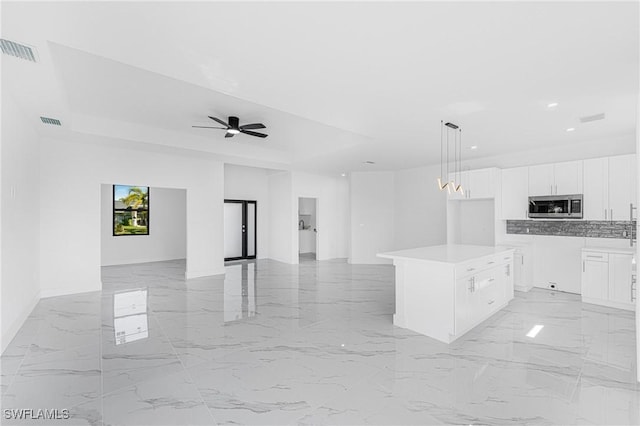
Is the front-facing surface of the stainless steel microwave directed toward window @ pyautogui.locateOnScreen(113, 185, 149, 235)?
no

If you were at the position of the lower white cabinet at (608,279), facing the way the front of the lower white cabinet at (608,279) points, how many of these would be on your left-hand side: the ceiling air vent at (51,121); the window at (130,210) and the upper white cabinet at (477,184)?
0

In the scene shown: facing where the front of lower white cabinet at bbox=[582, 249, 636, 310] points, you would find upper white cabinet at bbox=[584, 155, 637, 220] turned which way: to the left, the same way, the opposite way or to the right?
the same way

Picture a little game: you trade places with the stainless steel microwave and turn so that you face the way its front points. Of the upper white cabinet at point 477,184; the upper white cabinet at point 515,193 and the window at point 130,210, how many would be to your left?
0

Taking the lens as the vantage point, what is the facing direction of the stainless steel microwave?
facing the viewer

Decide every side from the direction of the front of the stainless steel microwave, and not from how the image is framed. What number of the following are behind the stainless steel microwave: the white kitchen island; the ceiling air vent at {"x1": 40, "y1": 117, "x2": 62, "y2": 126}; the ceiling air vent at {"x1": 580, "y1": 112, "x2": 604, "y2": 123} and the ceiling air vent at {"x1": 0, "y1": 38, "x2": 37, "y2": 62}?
0

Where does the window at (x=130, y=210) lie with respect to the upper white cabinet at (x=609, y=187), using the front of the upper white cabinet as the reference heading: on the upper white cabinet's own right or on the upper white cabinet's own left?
on the upper white cabinet's own right

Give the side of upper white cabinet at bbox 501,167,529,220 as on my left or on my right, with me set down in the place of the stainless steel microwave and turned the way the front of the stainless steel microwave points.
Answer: on my right

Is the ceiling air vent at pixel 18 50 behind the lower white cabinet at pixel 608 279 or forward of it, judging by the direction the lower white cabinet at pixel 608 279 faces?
forward

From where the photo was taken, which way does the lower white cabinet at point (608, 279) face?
toward the camera

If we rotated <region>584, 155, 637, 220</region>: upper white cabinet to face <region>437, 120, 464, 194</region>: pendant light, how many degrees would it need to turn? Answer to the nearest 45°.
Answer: approximately 90° to its right

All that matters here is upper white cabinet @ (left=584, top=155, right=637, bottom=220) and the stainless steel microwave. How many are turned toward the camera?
2

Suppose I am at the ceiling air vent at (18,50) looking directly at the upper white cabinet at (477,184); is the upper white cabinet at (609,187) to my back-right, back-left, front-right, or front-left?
front-right

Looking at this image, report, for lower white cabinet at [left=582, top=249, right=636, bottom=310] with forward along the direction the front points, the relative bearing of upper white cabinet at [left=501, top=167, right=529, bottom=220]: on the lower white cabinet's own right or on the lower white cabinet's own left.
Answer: on the lower white cabinet's own right

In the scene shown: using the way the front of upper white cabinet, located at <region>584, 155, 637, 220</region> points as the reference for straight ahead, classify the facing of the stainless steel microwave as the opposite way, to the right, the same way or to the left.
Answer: the same way
